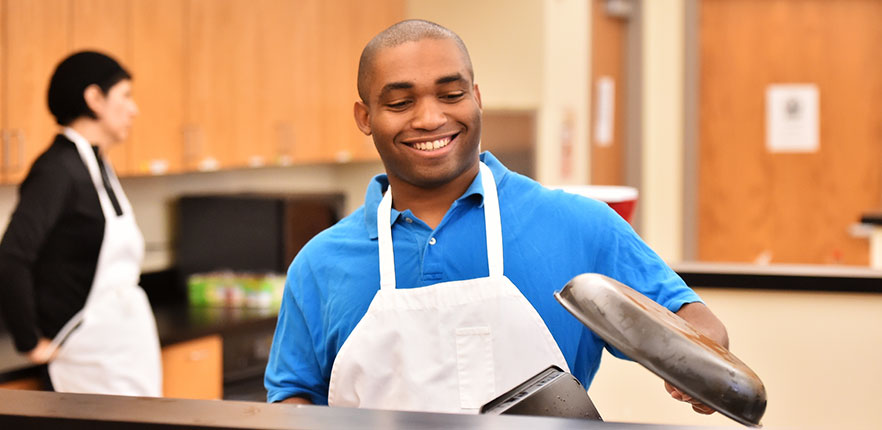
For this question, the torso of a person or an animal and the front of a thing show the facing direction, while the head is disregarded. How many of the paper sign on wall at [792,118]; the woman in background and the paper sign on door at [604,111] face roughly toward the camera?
2

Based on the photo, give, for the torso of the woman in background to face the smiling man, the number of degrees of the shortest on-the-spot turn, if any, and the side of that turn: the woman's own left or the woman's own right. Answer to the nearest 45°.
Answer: approximately 90° to the woman's own right

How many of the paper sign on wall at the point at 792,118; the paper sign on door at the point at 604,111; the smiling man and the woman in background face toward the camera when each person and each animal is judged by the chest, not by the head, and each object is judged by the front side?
3

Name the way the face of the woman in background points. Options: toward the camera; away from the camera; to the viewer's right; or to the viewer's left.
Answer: to the viewer's right

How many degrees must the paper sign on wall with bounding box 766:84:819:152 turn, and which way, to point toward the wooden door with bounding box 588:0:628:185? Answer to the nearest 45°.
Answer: approximately 90° to its right

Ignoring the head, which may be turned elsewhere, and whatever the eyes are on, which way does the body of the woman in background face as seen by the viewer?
to the viewer's right

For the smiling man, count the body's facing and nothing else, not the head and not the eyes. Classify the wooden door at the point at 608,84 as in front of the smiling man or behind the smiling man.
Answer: behind
